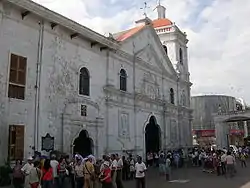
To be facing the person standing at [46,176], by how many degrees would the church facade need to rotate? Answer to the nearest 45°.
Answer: approximately 45° to its right

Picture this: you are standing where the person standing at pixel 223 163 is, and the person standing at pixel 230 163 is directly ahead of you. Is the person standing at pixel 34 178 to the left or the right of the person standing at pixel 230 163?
right

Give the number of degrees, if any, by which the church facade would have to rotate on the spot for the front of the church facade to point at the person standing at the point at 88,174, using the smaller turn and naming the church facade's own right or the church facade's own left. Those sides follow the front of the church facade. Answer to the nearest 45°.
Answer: approximately 45° to the church facade's own right

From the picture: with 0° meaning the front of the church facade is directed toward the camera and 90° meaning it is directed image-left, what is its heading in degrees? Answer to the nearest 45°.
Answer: approximately 315°

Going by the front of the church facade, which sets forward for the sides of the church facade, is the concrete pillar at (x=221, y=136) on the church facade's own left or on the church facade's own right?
on the church facade's own left

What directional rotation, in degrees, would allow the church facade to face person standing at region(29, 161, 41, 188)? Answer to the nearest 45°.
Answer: approximately 45° to its right

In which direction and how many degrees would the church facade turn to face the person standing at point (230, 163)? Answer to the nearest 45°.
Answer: approximately 45° to its left

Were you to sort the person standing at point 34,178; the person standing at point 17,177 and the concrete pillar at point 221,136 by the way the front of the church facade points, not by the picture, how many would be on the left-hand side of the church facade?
1

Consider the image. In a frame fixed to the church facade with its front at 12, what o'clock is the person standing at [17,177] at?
The person standing is roughly at 2 o'clock from the church facade.

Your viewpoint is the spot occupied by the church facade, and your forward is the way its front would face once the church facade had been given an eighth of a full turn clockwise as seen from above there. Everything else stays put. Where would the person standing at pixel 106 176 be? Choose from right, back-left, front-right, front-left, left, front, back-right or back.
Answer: front

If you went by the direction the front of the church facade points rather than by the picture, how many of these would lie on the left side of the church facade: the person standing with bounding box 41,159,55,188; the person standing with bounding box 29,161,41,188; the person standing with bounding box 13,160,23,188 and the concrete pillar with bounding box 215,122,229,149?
1

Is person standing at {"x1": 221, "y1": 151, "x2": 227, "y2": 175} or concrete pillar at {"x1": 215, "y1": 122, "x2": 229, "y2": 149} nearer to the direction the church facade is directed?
the person standing
